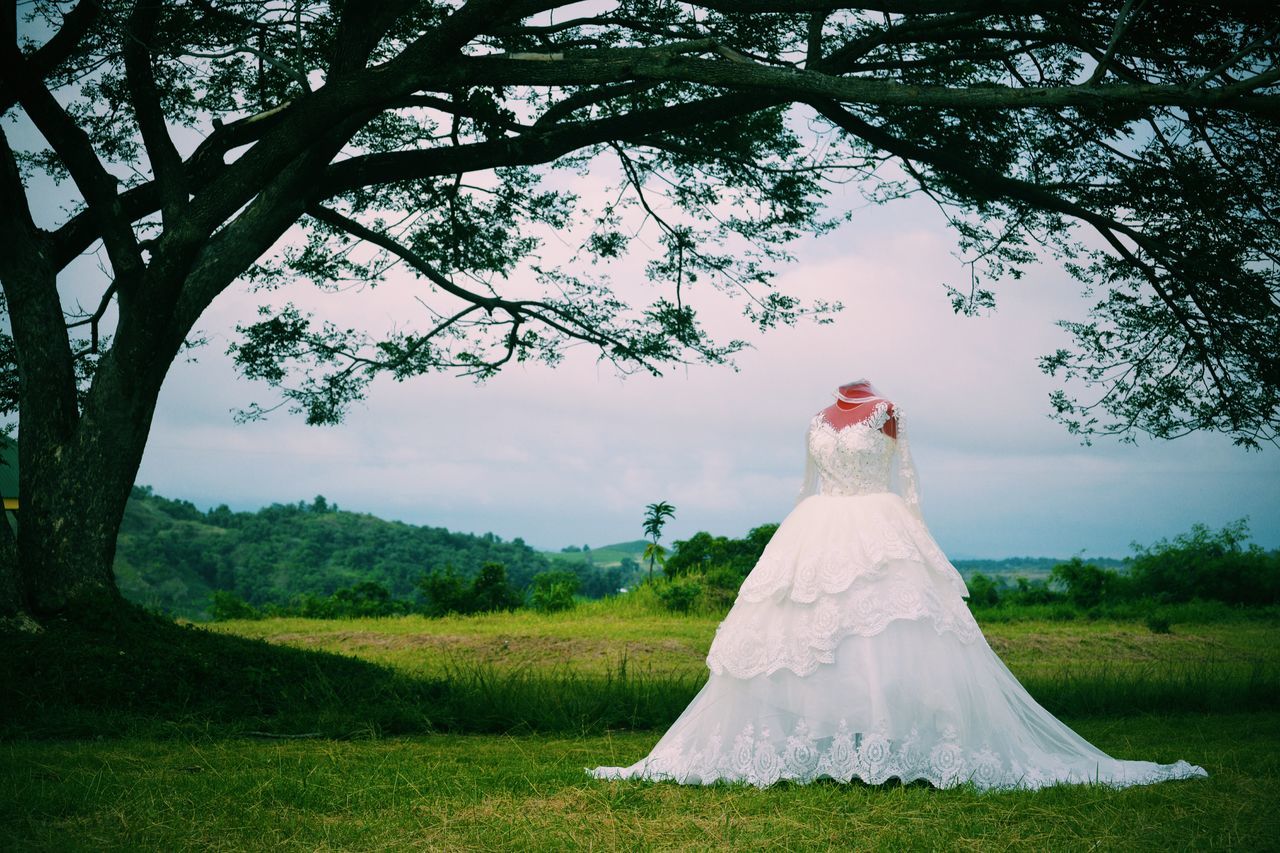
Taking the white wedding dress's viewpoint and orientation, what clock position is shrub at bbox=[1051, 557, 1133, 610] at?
The shrub is roughly at 5 o'clock from the white wedding dress.

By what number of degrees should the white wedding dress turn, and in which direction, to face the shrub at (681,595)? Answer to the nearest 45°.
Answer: approximately 135° to its right

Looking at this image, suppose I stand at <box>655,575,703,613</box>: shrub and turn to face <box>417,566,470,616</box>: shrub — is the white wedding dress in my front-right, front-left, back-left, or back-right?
back-left

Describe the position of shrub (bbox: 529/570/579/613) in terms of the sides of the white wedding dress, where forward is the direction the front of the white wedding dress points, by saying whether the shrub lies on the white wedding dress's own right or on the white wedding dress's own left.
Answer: on the white wedding dress's own right

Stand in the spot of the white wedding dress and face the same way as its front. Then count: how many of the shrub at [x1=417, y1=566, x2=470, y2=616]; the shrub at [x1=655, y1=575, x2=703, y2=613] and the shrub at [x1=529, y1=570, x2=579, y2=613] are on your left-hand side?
0

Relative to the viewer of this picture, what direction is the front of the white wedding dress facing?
facing the viewer and to the left of the viewer

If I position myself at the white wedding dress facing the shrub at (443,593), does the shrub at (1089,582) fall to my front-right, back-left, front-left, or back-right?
front-right

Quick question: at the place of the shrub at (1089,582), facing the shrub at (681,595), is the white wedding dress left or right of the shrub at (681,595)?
left

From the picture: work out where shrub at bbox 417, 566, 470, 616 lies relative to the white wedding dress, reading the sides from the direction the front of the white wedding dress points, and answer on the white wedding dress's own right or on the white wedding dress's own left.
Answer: on the white wedding dress's own right
